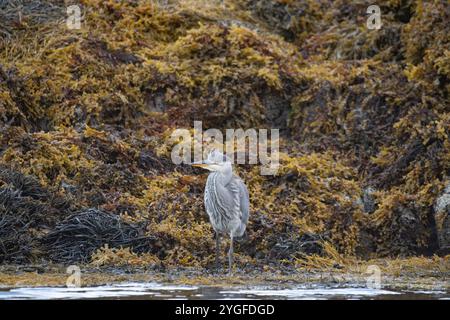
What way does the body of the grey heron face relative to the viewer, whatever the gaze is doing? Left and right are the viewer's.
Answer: facing the viewer and to the left of the viewer

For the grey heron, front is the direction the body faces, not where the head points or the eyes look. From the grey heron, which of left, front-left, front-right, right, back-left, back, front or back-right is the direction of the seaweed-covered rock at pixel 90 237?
front-right

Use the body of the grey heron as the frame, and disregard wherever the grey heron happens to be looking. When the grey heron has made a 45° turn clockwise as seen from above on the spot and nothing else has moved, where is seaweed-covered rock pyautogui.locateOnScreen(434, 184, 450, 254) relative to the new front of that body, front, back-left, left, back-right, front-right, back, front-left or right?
back
